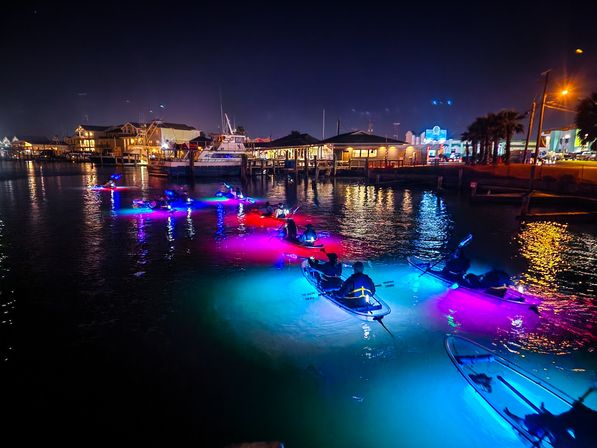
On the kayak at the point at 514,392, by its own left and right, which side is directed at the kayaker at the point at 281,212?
front

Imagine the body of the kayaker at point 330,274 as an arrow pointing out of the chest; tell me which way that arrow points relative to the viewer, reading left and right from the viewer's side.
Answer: facing away from the viewer and to the left of the viewer

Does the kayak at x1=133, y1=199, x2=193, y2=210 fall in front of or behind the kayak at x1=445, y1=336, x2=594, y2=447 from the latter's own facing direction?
in front

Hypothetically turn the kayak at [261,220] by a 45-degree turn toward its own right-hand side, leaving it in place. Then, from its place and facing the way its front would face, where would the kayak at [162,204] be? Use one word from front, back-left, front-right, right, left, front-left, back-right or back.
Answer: front

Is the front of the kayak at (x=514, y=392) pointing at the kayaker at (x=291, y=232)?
yes

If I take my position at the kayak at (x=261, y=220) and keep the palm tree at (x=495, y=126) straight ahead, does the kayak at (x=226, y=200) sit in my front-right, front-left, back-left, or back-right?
front-left

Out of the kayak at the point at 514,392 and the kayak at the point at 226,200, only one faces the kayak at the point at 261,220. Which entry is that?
the kayak at the point at 514,392

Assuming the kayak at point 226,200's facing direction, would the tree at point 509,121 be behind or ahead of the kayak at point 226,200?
behind

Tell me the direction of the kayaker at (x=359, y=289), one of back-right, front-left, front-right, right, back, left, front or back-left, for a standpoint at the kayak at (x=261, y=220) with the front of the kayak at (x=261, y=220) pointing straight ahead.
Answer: left

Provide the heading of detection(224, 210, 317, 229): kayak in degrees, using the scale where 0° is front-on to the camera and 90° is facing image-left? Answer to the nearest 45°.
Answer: approximately 90°

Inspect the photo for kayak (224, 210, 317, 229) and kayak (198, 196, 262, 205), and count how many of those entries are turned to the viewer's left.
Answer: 2

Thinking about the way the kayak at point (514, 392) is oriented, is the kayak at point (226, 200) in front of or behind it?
in front

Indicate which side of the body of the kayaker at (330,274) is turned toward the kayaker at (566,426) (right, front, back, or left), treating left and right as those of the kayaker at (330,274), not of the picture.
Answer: back

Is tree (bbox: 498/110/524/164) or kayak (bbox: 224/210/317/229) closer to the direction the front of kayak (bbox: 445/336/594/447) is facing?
the kayak

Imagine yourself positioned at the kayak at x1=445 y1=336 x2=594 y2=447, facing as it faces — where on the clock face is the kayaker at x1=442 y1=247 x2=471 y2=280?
The kayaker is roughly at 1 o'clock from the kayak.

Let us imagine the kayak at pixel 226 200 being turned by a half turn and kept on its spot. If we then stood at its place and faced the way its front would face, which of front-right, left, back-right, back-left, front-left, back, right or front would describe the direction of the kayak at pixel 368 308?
right

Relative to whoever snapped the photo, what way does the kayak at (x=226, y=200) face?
facing to the left of the viewer
